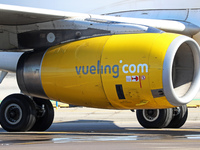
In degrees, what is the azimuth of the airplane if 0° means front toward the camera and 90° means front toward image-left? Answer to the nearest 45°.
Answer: approximately 315°
